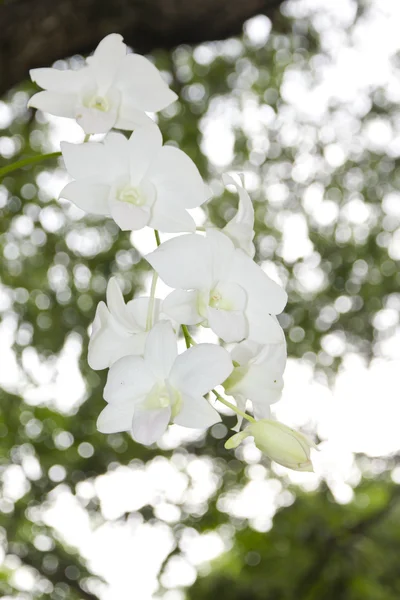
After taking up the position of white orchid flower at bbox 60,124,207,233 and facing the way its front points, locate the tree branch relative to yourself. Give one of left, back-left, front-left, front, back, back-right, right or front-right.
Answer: back

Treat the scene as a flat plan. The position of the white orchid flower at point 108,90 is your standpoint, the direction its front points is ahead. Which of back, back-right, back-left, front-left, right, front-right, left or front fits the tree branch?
back

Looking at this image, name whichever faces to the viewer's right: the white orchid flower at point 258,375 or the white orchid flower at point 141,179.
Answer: the white orchid flower at point 258,375

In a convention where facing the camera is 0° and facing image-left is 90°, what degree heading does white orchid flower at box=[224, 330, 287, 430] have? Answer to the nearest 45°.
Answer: approximately 270°

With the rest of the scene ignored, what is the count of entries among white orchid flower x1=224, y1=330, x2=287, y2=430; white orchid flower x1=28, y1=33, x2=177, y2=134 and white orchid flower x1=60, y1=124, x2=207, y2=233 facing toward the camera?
2

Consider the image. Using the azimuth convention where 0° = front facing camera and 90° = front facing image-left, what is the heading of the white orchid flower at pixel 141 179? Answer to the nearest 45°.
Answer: approximately 0°

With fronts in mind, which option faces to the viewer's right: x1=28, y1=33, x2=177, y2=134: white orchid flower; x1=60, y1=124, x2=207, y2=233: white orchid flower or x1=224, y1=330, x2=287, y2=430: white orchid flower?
x1=224, y1=330, x2=287, y2=430: white orchid flower
